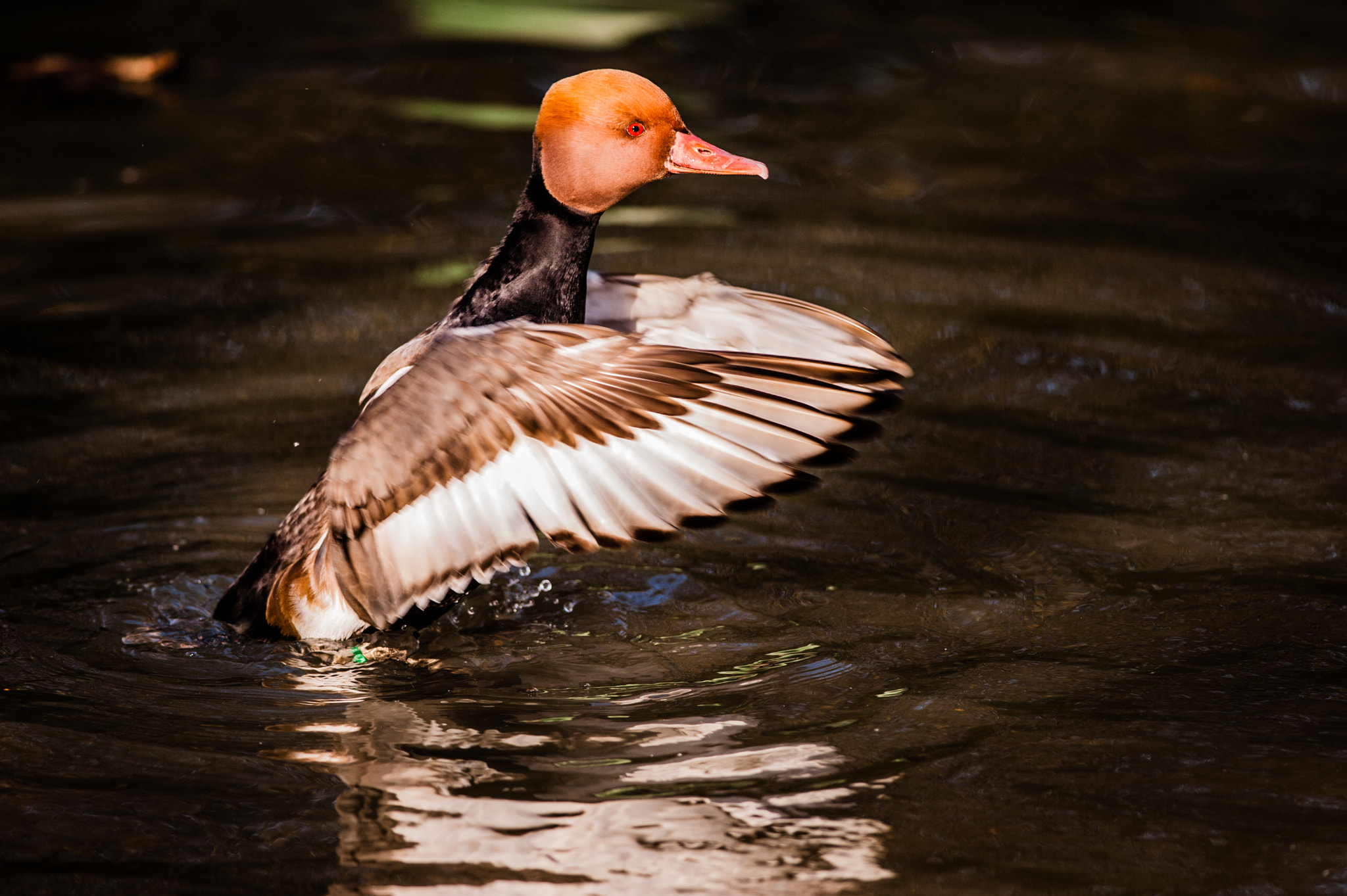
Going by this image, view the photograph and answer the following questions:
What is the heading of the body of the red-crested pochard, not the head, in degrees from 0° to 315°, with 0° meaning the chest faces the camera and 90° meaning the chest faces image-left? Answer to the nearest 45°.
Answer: approximately 270°

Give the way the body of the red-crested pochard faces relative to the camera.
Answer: to the viewer's right
